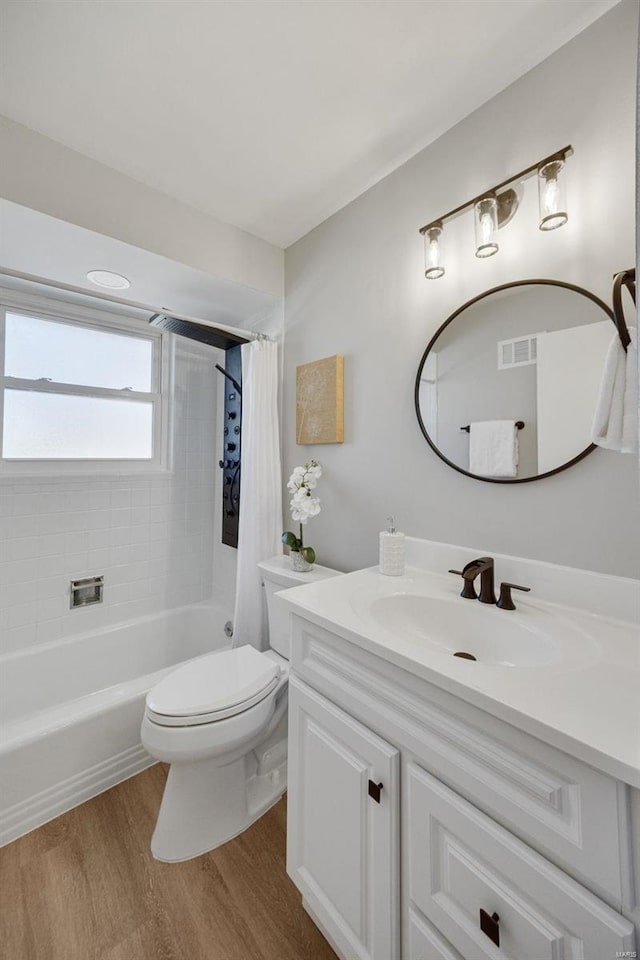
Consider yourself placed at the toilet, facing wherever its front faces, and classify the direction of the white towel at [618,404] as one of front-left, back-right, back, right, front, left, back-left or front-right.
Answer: left

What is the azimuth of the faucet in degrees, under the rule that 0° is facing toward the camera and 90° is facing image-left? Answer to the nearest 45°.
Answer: approximately 45°

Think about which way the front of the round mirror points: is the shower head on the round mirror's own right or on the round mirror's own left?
on the round mirror's own right

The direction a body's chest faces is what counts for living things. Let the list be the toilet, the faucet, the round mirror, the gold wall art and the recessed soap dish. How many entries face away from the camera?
0

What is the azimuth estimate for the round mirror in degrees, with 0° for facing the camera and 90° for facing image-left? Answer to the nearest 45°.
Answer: approximately 45°

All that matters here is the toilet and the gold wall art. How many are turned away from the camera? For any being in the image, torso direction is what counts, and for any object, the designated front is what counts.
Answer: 0

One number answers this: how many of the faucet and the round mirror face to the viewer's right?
0

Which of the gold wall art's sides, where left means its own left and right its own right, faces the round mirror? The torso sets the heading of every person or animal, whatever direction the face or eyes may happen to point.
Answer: left

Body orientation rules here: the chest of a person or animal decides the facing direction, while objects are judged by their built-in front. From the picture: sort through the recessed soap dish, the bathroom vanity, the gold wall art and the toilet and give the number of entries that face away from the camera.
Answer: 0

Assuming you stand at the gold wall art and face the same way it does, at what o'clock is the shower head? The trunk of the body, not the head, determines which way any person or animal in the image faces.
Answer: The shower head is roughly at 2 o'clock from the gold wall art.
